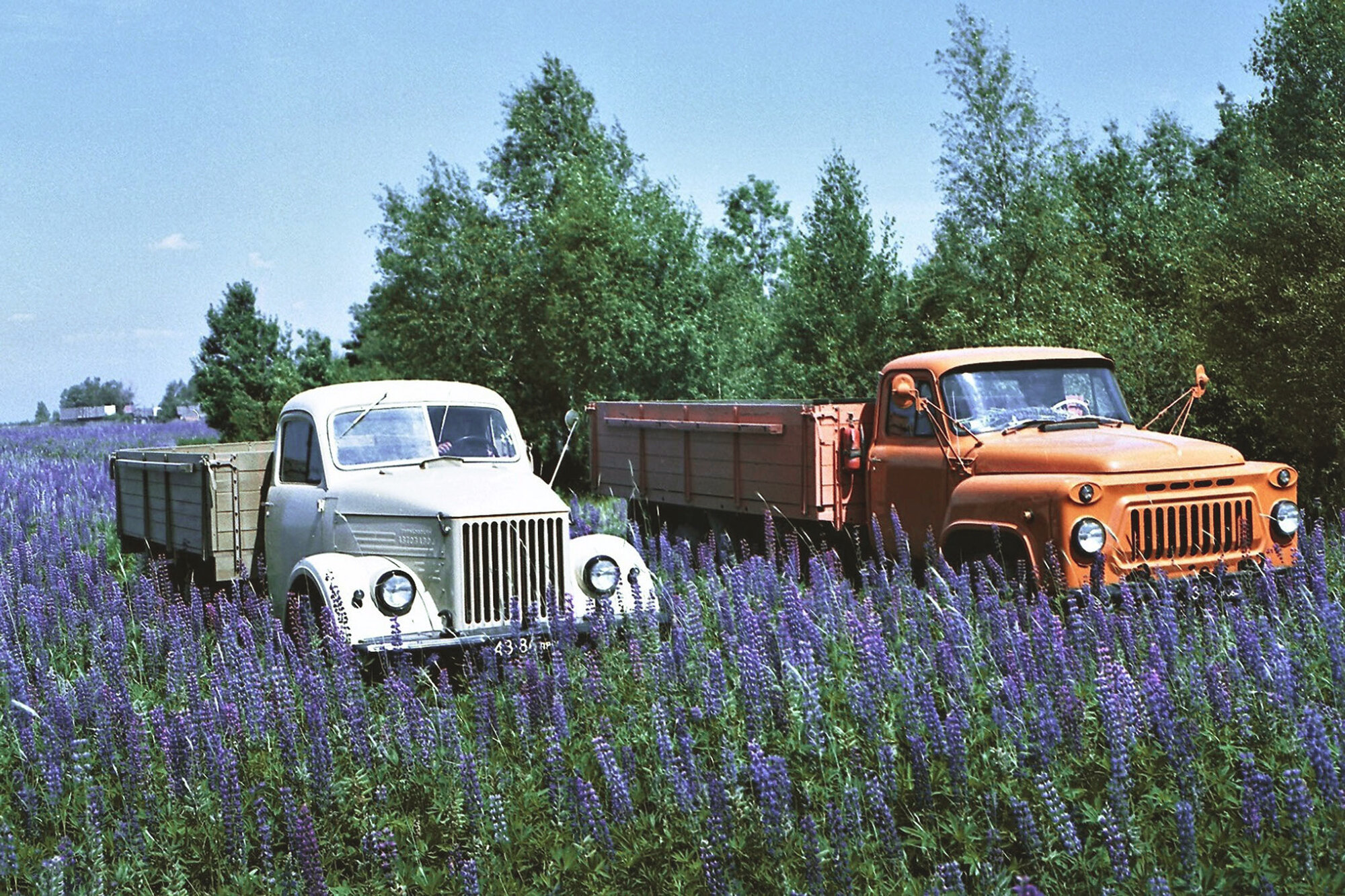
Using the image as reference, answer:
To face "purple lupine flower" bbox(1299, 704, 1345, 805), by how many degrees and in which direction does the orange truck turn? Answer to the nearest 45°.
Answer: approximately 45° to its right

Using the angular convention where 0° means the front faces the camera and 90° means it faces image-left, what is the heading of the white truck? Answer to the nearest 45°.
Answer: approximately 315°

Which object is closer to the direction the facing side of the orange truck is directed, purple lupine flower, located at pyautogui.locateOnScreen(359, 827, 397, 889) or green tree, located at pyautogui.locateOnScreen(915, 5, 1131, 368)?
the purple lupine flower

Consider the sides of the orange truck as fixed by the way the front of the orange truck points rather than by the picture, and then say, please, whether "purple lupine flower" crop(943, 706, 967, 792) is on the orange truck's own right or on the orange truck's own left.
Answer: on the orange truck's own right

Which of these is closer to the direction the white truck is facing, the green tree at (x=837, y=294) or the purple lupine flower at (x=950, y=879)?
the purple lupine flower

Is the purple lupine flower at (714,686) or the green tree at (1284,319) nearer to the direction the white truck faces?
the purple lupine flower

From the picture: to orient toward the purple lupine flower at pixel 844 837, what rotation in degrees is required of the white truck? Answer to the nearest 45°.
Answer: approximately 45° to its right

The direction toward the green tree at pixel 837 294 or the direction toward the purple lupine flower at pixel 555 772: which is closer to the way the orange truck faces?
the purple lupine flower

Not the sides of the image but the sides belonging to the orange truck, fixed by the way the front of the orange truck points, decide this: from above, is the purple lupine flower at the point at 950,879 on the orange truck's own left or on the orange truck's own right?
on the orange truck's own right

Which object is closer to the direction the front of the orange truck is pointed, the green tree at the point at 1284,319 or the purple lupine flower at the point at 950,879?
the purple lupine flower
